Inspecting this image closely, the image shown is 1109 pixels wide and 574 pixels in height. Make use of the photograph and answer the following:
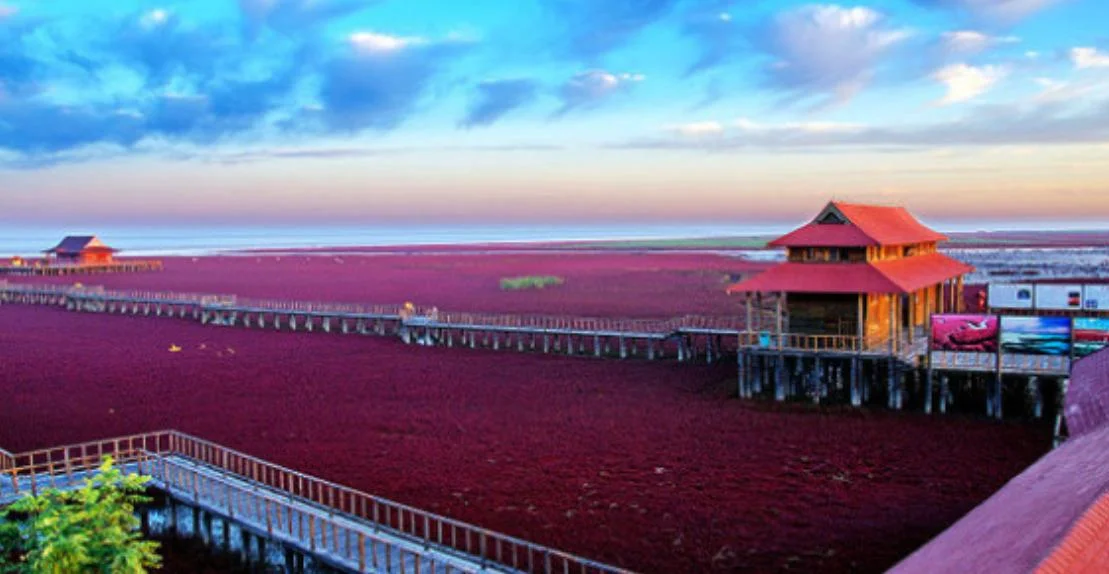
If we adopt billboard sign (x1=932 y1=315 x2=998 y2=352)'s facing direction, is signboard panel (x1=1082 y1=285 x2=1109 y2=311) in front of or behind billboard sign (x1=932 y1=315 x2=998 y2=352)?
behind

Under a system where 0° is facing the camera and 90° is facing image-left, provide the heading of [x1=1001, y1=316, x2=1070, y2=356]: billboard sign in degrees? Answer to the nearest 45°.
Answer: approximately 0°

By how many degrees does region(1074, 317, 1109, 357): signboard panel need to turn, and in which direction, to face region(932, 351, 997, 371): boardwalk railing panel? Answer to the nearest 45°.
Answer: approximately 90° to its right

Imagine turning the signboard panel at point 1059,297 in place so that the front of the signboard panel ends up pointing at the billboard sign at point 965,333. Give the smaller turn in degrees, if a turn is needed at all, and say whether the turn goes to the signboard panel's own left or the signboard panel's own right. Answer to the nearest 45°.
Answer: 0° — it already faces it

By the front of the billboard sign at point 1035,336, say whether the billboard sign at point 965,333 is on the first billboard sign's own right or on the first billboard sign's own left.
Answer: on the first billboard sign's own right
